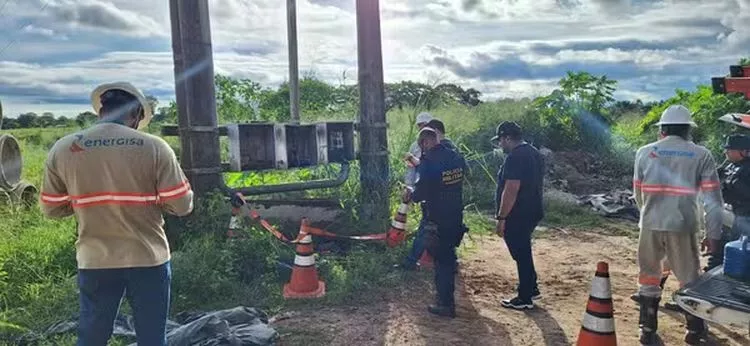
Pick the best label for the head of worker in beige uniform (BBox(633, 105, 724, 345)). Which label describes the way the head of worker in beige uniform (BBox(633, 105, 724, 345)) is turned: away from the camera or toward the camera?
away from the camera

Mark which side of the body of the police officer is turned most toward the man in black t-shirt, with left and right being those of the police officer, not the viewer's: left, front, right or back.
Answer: right

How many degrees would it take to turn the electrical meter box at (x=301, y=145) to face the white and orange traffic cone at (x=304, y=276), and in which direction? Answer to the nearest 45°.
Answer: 0° — it already faces it

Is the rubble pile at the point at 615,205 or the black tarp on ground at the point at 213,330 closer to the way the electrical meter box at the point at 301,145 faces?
the black tarp on ground

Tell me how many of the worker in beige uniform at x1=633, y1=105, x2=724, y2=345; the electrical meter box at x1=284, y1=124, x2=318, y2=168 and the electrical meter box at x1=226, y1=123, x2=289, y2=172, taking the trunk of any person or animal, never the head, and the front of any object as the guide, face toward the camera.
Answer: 2

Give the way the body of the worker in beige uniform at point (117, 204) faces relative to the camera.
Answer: away from the camera

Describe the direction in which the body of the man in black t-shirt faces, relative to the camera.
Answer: to the viewer's left

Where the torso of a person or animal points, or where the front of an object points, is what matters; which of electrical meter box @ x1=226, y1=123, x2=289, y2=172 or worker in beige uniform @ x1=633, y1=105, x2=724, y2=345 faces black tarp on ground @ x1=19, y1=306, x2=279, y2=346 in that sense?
the electrical meter box

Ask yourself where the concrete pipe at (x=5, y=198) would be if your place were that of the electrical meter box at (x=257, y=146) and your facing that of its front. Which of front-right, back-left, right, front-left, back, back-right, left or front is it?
back-right

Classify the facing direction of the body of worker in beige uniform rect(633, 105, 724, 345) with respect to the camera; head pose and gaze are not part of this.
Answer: away from the camera

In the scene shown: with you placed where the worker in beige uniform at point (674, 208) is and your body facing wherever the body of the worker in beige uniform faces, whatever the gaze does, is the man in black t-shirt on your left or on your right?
on your left

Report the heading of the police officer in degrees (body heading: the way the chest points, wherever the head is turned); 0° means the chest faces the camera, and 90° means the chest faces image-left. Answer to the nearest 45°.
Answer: approximately 135°

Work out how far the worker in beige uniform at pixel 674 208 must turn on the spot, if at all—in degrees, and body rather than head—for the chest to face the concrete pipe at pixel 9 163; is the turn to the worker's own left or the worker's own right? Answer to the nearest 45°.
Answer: approximately 90° to the worker's own left

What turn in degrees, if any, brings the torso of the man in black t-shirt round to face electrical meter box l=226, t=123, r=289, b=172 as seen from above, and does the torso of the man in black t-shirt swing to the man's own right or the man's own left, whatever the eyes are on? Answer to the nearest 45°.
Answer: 0° — they already face it

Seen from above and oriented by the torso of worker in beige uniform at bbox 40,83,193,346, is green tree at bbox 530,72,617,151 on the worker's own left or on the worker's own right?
on the worker's own right
